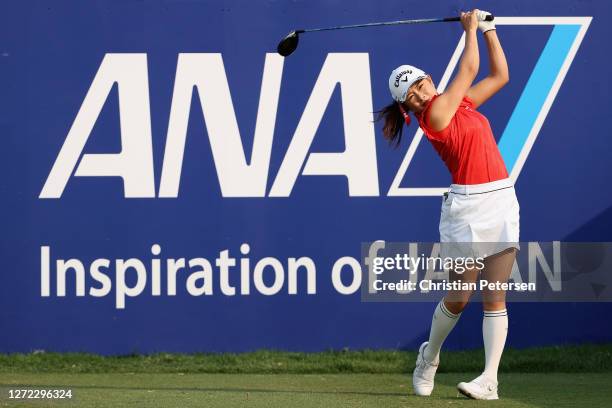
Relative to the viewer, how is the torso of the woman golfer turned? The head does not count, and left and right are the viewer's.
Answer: facing the viewer and to the right of the viewer
